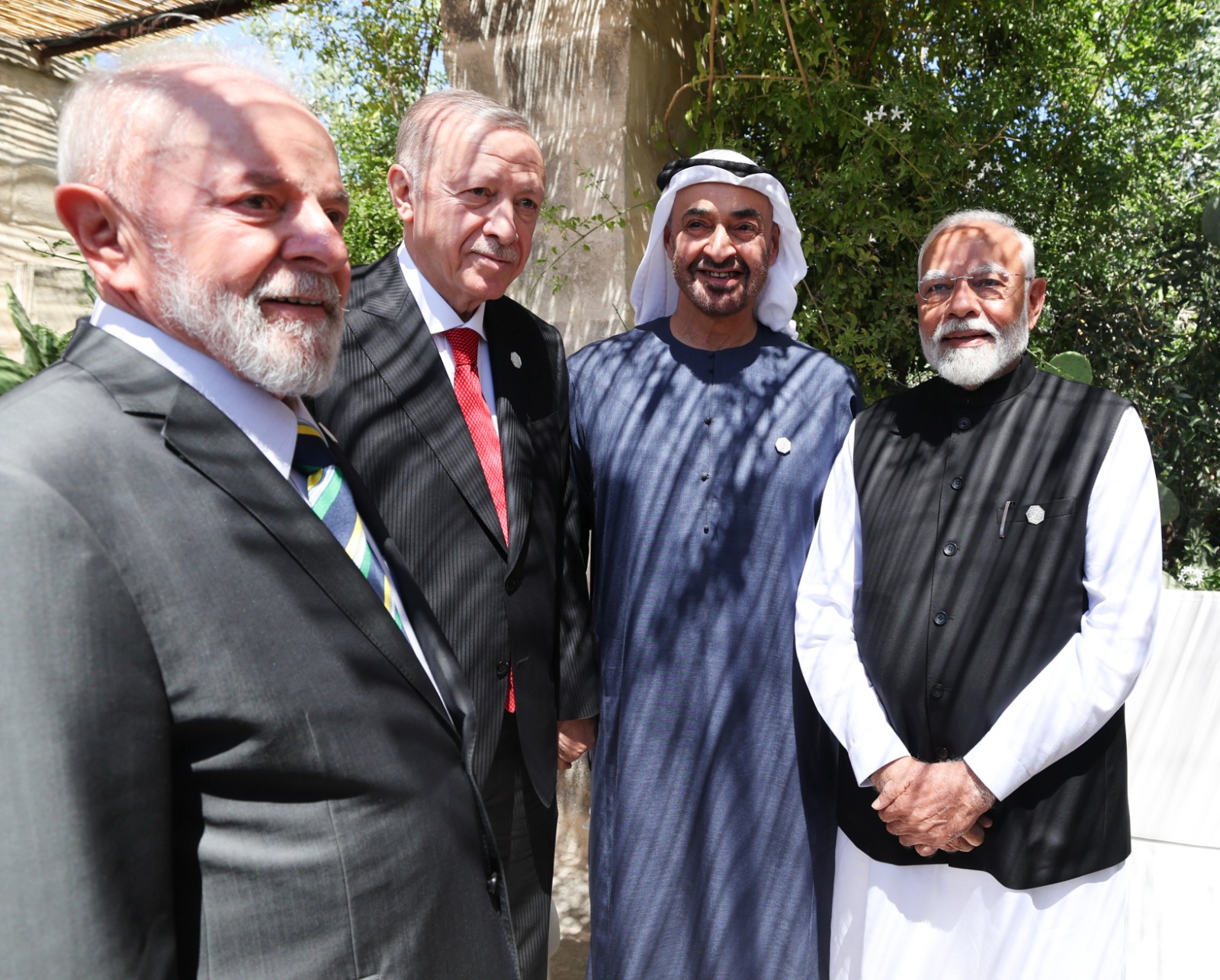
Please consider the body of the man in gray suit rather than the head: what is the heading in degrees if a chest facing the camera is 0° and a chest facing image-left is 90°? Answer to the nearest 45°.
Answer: approximately 315°

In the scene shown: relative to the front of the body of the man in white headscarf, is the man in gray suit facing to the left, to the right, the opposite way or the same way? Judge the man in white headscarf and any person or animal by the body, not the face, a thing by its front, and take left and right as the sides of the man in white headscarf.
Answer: to the left

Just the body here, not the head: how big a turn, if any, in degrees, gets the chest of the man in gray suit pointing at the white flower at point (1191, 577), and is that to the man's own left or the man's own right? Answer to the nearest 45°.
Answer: approximately 90° to the man's own left

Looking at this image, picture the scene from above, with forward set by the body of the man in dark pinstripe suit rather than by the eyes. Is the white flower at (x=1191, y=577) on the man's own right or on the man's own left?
on the man's own left

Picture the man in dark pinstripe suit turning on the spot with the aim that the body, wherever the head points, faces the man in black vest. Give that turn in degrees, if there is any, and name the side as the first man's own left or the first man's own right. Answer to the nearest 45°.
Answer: approximately 45° to the first man's own left

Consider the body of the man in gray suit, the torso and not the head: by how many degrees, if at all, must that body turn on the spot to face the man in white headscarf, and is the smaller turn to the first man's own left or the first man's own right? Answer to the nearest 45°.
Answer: approximately 90° to the first man's own left

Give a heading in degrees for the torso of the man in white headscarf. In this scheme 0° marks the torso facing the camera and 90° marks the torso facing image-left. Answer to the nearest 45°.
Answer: approximately 0°

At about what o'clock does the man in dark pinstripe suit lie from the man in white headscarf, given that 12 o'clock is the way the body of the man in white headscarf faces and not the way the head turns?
The man in dark pinstripe suit is roughly at 2 o'clock from the man in white headscarf.

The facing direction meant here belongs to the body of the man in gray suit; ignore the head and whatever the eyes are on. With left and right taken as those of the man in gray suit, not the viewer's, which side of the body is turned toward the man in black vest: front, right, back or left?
left
